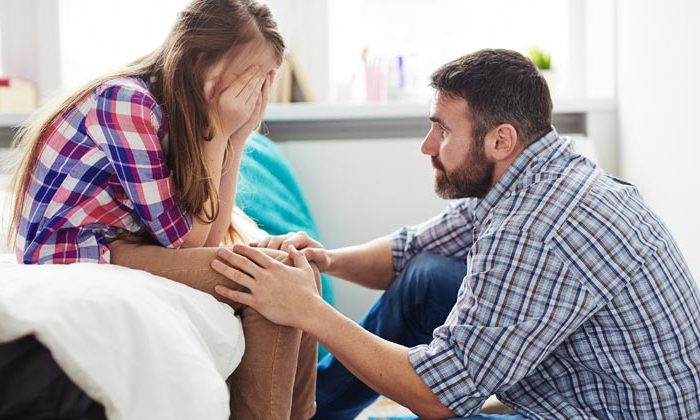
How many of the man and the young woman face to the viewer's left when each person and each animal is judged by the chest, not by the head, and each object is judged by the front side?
1

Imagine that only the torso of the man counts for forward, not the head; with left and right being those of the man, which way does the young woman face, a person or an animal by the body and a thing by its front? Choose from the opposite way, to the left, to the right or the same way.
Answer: the opposite way

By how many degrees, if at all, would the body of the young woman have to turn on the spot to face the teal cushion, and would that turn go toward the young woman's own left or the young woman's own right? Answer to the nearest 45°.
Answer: approximately 90° to the young woman's own left

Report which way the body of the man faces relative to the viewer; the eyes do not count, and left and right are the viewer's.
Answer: facing to the left of the viewer

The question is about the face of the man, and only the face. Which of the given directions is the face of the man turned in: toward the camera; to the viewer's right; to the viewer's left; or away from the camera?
to the viewer's left

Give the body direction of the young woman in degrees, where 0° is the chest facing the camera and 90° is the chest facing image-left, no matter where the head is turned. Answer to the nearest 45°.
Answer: approximately 270°

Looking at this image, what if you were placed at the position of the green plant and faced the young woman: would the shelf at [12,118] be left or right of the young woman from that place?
right
